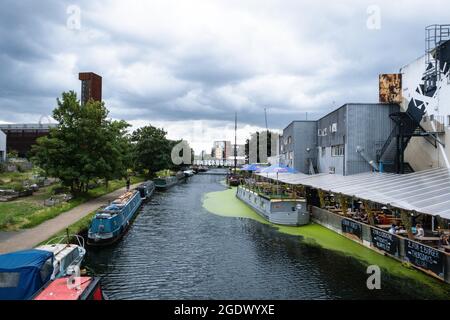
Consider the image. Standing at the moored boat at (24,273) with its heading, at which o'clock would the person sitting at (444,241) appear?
The person sitting is roughly at 2 o'clock from the moored boat.

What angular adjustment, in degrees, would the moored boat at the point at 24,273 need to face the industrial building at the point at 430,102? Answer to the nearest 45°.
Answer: approximately 45° to its right

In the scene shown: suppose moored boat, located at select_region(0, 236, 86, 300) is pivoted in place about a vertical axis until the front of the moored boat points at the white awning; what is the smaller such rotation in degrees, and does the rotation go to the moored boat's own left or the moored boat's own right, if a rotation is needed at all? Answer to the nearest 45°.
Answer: approximately 45° to the moored boat's own right

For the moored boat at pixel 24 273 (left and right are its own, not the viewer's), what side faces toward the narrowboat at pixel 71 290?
right

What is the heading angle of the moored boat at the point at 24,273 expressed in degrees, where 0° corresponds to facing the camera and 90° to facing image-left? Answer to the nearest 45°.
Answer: approximately 225°

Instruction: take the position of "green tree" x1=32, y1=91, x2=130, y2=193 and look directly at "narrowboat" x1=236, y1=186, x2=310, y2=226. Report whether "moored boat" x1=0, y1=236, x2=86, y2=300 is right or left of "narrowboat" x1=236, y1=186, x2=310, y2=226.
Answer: right

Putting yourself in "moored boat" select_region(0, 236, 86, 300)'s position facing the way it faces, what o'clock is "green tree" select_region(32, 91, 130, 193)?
The green tree is roughly at 11 o'clock from the moored boat.
